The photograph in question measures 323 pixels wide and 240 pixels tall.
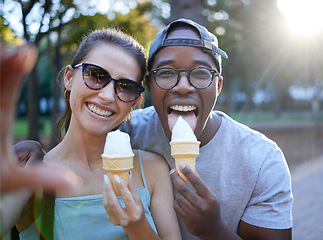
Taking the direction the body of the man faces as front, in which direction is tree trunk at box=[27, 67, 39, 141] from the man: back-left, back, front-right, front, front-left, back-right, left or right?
back-right

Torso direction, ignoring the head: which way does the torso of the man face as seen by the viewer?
toward the camera

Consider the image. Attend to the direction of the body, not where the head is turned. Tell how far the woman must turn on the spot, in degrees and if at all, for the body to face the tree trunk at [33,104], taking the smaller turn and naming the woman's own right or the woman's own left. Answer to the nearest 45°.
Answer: approximately 180°

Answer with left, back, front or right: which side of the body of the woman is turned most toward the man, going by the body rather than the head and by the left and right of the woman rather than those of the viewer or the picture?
left

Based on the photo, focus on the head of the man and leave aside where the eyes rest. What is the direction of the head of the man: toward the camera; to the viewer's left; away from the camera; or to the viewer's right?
toward the camera

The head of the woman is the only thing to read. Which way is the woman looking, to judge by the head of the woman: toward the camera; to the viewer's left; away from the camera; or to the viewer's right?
toward the camera

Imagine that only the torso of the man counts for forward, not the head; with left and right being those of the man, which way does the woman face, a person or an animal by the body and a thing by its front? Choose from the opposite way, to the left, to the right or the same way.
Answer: the same way

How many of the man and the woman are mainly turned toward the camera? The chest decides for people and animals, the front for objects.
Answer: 2

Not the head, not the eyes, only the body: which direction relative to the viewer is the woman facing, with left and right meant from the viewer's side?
facing the viewer
